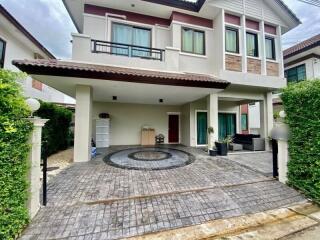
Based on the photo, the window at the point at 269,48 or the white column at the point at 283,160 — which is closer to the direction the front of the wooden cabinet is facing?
the white column

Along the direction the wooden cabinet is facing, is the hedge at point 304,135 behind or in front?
in front

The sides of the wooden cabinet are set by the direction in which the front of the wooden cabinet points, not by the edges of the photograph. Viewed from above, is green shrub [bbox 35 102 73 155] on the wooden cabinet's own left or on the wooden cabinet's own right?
on the wooden cabinet's own right

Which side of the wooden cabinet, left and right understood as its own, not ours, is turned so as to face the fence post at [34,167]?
front

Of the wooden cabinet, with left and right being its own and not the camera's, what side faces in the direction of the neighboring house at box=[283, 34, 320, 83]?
left

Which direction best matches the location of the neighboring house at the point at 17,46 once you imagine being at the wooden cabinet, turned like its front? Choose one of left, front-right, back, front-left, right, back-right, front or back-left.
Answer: right

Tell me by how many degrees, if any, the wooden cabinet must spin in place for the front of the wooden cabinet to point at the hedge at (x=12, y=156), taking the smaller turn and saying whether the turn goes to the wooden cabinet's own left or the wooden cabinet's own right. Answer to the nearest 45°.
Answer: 0° — it already faces it

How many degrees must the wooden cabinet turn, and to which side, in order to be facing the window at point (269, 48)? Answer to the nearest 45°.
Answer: approximately 90° to its left

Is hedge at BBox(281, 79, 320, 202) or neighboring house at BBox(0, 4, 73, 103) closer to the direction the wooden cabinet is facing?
the hedge

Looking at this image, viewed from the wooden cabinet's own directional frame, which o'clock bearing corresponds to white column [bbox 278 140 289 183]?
The white column is roughly at 11 o'clock from the wooden cabinet.

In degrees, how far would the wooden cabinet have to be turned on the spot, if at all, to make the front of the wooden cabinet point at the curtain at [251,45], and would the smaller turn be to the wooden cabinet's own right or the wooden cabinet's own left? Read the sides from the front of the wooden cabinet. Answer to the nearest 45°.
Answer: approximately 45° to the wooden cabinet's own left

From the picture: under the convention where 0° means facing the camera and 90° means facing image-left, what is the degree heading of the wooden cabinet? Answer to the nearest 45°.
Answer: approximately 0°
